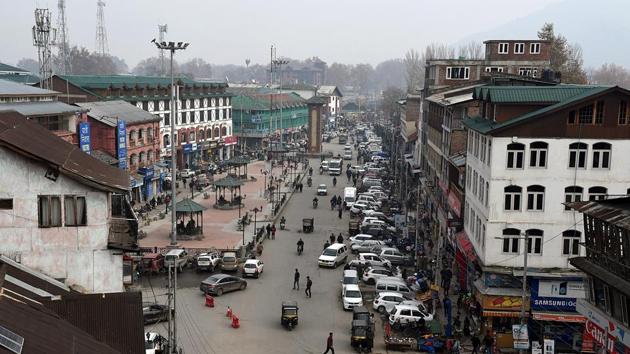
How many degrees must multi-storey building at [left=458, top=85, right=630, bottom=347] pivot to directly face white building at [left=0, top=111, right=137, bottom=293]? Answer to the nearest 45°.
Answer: approximately 45° to its right

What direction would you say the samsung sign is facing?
toward the camera

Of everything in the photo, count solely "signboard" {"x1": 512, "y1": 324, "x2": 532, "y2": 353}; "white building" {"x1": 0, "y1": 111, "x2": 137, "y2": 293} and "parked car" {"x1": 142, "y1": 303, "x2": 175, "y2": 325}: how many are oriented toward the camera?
1

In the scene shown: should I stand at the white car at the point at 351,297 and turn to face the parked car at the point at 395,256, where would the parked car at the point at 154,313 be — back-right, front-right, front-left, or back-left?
back-left

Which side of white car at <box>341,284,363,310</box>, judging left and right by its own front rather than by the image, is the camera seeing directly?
front

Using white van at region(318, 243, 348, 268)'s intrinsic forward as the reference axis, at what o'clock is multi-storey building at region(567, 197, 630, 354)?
The multi-storey building is roughly at 10 o'clock from the white van.

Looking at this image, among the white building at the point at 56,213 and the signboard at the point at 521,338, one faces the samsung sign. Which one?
the white building

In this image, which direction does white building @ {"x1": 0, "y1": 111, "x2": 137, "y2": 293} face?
to the viewer's right

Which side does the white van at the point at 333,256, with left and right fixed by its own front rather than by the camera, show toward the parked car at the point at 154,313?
front

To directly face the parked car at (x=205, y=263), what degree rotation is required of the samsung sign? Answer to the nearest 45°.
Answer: approximately 90° to its right
